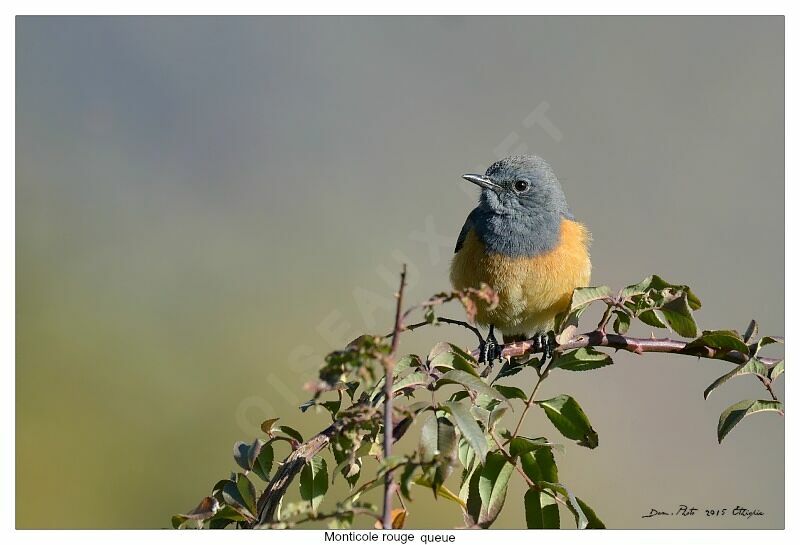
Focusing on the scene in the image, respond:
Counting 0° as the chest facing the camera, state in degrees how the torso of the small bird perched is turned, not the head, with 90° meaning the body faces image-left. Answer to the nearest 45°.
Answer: approximately 0°
